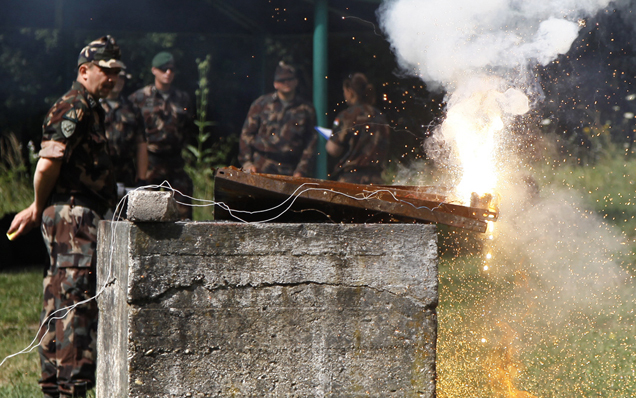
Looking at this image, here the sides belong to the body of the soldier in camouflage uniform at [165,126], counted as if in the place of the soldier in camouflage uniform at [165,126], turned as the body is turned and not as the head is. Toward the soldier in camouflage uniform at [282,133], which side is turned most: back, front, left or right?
left

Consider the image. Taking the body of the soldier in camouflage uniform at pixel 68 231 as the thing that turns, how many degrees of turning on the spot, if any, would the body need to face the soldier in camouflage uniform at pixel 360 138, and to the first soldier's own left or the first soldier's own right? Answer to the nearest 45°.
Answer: approximately 45° to the first soldier's own left

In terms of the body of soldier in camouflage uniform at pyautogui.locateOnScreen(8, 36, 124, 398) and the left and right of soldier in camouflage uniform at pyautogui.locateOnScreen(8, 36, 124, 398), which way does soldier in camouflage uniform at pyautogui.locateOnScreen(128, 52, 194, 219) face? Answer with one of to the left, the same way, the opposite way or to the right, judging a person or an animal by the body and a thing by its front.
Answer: to the right

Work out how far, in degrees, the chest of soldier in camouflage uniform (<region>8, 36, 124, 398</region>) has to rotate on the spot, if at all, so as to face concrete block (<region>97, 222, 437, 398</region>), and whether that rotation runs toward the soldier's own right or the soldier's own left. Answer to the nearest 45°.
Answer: approximately 45° to the soldier's own right

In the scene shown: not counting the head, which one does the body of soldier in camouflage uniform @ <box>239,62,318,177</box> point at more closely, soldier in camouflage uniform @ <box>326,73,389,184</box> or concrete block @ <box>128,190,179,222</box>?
the concrete block

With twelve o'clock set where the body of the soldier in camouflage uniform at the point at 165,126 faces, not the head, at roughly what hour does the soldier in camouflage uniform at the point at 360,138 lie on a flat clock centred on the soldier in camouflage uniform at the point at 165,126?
the soldier in camouflage uniform at the point at 360,138 is roughly at 10 o'clock from the soldier in camouflage uniform at the point at 165,126.

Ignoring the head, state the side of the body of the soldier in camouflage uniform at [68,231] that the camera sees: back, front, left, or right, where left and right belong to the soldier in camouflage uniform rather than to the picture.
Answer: right

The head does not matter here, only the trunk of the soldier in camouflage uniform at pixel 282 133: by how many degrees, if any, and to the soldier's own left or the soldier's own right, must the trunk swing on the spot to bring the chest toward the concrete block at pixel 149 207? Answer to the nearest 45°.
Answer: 0° — they already face it

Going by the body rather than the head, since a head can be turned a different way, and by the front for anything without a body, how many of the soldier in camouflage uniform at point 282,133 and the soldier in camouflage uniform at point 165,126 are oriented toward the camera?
2
